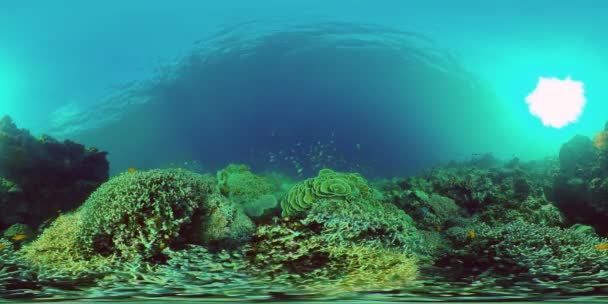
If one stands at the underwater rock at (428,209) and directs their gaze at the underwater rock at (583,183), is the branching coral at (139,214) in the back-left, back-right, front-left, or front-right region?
front-right
